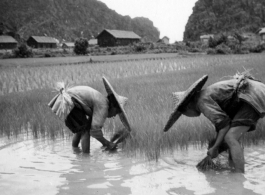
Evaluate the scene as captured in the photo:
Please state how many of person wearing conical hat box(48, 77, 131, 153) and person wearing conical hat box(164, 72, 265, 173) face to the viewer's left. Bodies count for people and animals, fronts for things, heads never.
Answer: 1

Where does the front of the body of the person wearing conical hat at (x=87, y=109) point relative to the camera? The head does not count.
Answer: to the viewer's right

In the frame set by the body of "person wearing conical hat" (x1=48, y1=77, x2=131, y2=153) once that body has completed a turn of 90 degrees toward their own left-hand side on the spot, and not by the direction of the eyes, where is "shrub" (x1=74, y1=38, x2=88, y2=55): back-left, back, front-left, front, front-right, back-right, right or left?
front

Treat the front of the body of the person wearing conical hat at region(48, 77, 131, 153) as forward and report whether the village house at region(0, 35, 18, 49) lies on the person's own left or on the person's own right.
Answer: on the person's own left

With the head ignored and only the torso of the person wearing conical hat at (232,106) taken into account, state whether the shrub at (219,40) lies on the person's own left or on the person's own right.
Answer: on the person's own right

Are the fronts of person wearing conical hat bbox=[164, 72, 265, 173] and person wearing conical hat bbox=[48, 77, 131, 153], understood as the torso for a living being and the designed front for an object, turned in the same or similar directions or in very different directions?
very different directions

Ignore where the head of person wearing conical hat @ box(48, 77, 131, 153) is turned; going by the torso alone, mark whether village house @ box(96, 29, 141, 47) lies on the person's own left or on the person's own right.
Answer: on the person's own left

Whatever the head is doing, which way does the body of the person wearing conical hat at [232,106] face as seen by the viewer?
to the viewer's left
